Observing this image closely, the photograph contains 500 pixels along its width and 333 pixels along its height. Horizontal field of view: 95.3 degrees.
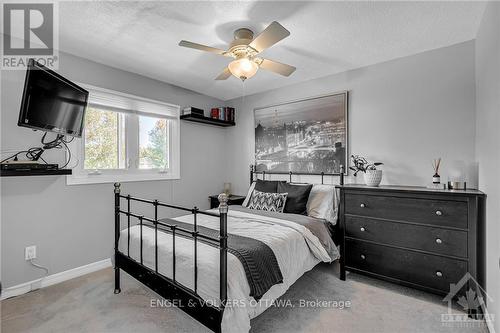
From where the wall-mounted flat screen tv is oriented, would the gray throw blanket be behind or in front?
in front

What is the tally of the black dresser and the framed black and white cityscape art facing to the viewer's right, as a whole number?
0

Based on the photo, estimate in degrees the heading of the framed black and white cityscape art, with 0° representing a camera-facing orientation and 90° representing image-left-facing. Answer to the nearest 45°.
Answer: approximately 45°

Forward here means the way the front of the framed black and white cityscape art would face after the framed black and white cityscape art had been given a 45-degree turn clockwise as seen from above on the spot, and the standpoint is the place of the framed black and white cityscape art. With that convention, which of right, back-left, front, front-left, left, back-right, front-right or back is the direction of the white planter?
back-left

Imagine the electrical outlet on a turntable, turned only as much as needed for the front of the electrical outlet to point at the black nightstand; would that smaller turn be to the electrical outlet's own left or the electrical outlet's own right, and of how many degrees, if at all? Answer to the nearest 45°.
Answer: approximately 45° to the electrical outlet's own left

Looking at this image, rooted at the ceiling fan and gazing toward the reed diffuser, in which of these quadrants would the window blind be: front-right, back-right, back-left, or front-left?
back-left

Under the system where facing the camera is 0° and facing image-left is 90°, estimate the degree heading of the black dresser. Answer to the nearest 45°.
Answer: approximately 45°

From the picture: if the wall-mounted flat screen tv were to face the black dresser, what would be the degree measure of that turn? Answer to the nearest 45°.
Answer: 0° — it already faces it

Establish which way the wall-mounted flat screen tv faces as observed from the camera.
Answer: facing the viewer and to the right of the viewer

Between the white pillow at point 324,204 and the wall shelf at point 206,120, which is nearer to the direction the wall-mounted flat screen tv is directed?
the white pillow
